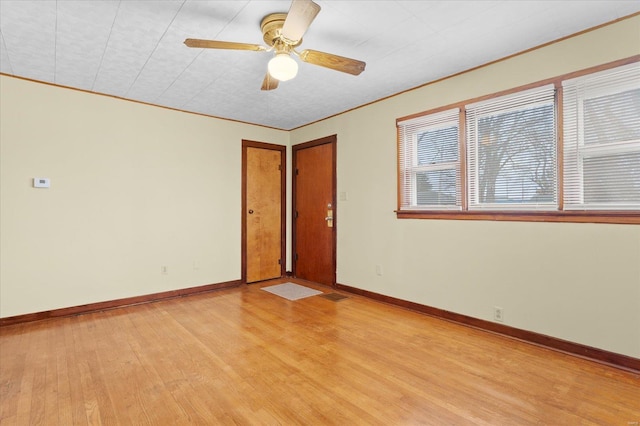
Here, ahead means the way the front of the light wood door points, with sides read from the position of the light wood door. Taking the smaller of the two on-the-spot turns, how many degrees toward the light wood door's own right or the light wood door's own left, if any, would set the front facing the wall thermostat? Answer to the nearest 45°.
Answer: approximately 90° to the light wood door's own right

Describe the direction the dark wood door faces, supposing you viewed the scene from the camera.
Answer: facing the viewer and to the left of the viewer

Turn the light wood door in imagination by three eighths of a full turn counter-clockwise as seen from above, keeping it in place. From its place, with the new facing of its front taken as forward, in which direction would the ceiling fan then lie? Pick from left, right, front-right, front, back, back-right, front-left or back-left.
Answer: back

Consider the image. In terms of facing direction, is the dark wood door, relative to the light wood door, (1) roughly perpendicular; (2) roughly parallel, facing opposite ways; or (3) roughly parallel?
roughly perpendicular

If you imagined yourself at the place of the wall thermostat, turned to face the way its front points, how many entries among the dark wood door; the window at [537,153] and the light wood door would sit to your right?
0

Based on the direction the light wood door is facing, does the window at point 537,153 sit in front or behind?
in front

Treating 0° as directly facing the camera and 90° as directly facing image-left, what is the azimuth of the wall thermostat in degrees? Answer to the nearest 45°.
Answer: approximately 0°

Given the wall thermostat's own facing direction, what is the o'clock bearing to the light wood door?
The light wood door is roughly at 9 o'clock from the wall thermostat.

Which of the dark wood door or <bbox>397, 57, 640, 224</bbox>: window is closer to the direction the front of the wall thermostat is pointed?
the window

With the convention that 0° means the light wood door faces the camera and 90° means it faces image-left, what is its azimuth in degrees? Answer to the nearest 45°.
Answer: approximately 315°

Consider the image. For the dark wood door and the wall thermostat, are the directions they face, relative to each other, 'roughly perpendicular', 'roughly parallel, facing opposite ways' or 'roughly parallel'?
roughly perpendicular

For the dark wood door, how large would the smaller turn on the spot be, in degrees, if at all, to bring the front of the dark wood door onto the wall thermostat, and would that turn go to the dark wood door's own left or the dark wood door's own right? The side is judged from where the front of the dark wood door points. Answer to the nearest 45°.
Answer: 0° — it already faces it

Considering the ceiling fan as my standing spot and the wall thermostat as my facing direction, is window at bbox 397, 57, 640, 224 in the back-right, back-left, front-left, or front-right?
back-right

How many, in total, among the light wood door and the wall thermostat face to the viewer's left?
0

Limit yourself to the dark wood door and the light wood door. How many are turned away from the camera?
0

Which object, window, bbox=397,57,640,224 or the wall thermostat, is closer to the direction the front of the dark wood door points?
the wall thermostat

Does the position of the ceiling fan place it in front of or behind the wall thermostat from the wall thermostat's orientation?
in front

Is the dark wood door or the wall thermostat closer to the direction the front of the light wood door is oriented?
the dark wood door
